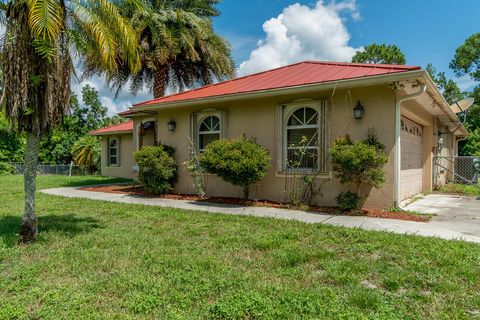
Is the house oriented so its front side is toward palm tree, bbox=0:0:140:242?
yes

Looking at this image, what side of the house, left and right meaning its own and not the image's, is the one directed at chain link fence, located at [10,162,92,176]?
right

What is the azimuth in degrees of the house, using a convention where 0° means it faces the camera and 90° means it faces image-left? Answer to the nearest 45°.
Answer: approximately 45°

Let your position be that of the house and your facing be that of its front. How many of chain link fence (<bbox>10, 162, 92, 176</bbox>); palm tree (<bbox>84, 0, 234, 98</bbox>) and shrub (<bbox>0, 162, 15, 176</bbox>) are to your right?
3

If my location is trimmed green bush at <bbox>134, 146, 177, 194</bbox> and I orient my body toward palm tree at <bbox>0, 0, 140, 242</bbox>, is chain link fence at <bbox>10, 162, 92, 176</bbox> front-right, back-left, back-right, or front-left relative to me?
back-right

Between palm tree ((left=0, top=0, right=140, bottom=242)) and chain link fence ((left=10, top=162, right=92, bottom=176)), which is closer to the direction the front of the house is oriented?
the palm tree

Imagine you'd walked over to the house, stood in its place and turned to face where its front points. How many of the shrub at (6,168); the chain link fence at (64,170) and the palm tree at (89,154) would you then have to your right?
3

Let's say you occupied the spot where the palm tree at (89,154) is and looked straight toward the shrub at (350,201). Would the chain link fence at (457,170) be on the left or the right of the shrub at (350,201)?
left

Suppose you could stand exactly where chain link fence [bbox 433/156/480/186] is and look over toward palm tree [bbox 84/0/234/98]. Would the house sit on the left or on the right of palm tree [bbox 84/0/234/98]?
left

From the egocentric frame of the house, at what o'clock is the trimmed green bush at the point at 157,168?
The trimmed green bush is roughly at 2 o'clock from the house.

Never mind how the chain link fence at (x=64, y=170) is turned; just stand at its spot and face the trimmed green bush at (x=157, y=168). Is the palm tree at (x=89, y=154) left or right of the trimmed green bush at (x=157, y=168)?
left

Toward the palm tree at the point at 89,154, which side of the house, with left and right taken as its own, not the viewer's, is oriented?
right
